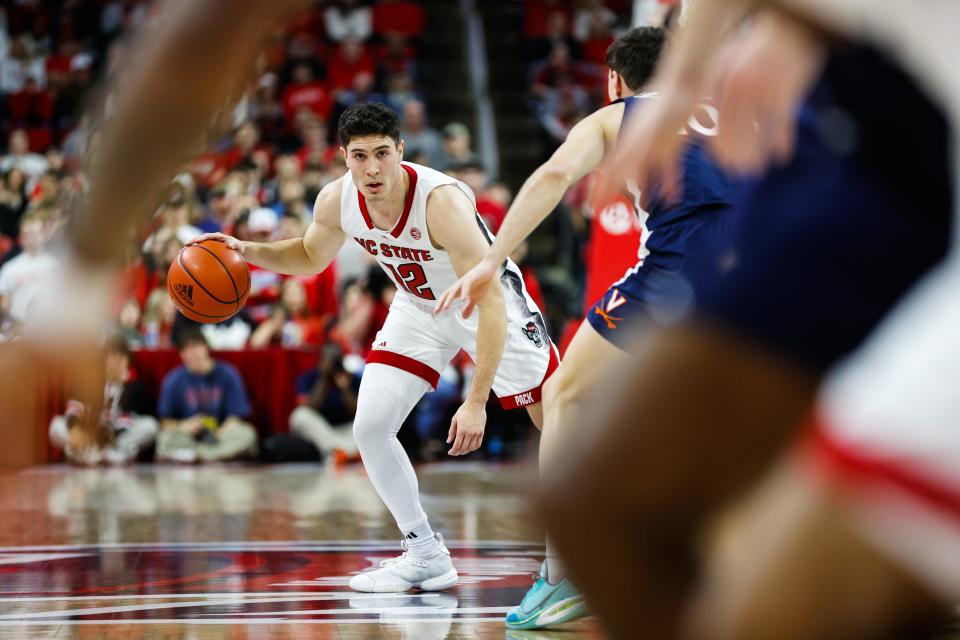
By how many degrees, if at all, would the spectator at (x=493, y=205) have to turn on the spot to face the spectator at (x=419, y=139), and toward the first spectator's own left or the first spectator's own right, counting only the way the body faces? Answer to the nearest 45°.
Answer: approximately 180°

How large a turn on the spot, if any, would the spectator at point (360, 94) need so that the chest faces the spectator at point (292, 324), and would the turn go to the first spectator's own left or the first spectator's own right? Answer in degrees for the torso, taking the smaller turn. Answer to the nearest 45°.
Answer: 0° — they already face them

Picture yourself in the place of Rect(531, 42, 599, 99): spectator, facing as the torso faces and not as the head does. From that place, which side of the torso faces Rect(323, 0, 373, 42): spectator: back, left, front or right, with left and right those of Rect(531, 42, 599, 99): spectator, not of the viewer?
right

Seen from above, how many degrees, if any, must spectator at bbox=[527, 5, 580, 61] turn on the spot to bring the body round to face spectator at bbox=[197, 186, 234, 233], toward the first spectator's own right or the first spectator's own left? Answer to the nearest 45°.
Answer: approximately 45° to the first spectator's own right

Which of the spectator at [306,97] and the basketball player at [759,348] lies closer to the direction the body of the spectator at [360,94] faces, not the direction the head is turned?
the basketball player

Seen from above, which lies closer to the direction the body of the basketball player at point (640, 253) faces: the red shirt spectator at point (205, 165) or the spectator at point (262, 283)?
the spectator

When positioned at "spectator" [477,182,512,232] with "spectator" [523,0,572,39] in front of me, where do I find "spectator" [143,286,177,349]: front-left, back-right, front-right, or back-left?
back-left
